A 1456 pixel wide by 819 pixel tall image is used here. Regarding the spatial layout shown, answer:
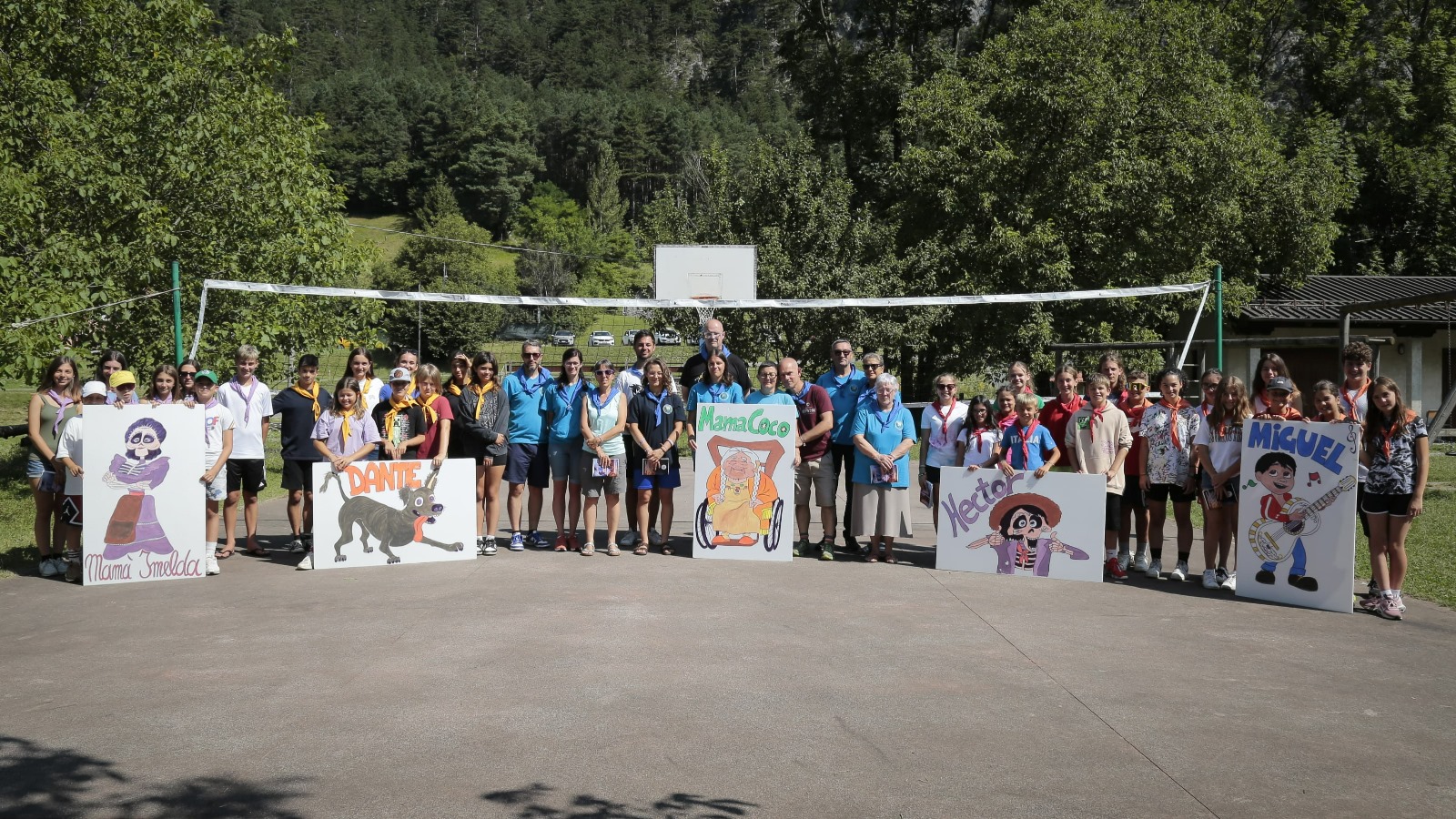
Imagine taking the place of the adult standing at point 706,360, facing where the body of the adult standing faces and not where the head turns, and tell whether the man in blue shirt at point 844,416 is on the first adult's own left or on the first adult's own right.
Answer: on the first adult's own left

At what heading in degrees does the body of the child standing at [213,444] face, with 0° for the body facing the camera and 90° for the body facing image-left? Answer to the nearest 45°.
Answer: approximately 0°

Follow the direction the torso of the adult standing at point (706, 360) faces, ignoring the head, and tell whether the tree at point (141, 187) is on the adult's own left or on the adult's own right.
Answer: on the adult's own right

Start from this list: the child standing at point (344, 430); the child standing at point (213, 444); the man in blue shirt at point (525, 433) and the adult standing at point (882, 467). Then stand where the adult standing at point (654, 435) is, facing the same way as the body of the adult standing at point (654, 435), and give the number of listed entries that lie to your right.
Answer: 3

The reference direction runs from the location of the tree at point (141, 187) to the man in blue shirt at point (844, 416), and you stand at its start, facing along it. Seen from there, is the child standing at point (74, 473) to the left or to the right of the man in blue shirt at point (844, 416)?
right

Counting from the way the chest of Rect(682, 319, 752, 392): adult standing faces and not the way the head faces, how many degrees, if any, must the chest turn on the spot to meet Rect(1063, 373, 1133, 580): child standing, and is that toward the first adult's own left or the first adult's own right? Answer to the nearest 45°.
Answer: approximately 45° to the first adult's own left

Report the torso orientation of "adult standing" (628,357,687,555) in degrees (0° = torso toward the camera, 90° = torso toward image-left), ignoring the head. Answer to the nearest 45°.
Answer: approximately 0°

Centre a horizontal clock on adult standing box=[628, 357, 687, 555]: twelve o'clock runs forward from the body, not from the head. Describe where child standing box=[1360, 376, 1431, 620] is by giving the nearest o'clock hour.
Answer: The child standing is roughly at 10 o'clock from the adult standing.

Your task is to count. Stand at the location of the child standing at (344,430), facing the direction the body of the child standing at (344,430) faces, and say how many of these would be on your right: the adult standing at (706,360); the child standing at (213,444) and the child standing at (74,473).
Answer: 2
